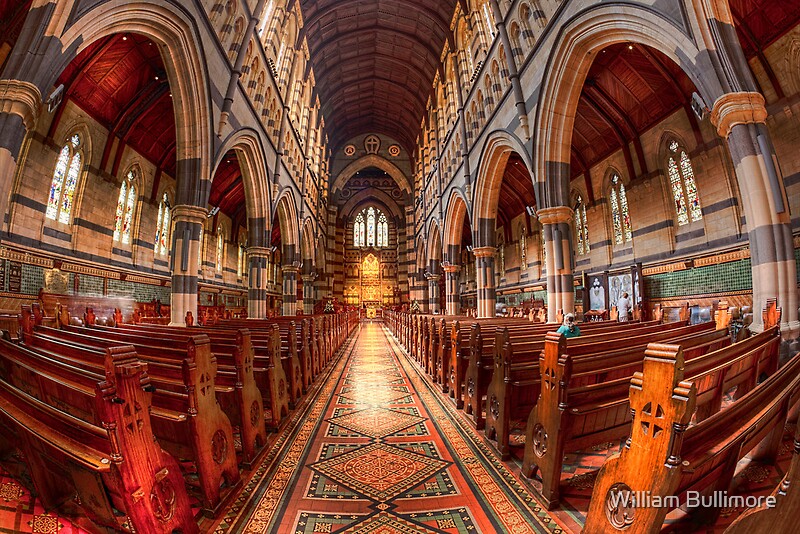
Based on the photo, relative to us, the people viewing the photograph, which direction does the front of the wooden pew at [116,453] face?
facing away from the viewer and to the right of the viewer

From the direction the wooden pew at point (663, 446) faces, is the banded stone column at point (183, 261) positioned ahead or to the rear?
ahead

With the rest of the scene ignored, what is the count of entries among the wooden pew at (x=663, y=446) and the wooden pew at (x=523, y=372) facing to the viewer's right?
0

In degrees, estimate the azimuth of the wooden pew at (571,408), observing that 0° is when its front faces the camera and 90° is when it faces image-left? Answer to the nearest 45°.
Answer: approximately 135°

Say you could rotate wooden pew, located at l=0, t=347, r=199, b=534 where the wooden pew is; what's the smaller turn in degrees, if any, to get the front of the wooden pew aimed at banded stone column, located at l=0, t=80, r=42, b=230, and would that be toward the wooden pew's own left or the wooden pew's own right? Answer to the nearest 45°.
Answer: approximately 45° to the wooden pew's own left

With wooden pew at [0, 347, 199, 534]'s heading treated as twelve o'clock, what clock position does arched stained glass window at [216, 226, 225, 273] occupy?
The arched stained glass window is roughly at 11 o'clock from the wooden pew.

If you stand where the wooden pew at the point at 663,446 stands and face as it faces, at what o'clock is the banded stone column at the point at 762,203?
The banded stone column is roughly at 2 o'clock from the wooden pew.

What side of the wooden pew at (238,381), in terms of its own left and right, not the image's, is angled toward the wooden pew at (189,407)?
back

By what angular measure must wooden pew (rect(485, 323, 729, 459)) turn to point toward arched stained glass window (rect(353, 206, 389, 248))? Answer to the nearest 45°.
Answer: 0° — it already faces it

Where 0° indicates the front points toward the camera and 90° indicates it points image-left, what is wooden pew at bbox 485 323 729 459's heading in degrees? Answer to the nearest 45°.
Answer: approximately 135°

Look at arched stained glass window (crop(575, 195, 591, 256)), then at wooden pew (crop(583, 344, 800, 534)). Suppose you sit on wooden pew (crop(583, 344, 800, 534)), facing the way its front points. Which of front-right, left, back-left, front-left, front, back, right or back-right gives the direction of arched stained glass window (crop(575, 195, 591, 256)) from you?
front-right

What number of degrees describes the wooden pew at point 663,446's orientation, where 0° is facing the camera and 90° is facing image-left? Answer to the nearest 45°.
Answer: approximately 135°

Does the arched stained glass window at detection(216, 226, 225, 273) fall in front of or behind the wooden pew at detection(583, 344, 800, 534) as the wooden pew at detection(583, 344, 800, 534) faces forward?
in front

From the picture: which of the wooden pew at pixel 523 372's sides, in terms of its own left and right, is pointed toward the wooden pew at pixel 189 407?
left

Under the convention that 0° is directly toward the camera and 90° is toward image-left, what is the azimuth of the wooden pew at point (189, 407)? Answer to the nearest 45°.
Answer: approximately 225°
